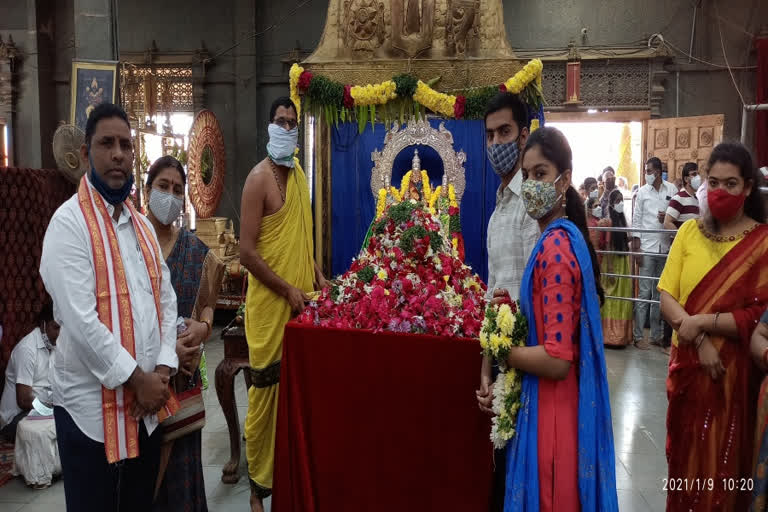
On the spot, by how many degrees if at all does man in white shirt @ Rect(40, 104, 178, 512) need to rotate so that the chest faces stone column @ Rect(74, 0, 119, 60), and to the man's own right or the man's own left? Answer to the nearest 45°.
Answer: approximately 135° to the man's own left

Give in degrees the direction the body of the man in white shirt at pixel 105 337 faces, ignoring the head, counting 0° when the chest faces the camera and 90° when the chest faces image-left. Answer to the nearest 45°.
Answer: approximately 315°

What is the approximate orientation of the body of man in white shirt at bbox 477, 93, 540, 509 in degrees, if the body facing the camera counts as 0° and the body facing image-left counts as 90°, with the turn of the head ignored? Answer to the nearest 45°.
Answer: approximately 45°

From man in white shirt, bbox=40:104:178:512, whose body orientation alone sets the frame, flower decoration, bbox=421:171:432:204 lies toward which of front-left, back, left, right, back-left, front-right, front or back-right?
left

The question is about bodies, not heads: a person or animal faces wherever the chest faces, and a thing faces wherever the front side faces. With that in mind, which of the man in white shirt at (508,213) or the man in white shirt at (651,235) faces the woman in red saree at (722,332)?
the man in white shirt at (651,235)
